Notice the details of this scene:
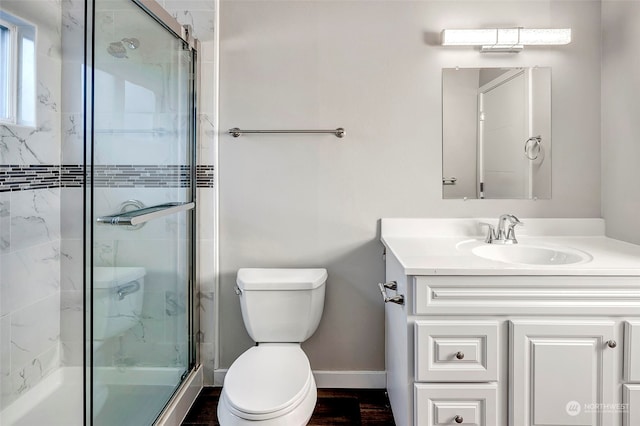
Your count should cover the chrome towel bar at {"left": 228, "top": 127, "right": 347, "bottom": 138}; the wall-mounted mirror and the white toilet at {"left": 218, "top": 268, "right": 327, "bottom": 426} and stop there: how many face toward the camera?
3

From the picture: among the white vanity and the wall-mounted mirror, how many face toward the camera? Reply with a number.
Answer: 2

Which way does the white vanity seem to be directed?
toward the camera

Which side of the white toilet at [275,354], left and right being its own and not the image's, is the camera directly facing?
front

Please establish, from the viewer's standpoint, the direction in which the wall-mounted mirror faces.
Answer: facing the viewer

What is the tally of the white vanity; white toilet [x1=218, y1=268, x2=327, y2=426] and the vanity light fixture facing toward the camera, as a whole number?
3

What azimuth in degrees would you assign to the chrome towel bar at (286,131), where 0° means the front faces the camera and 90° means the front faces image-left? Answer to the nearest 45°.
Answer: approximately 0°
